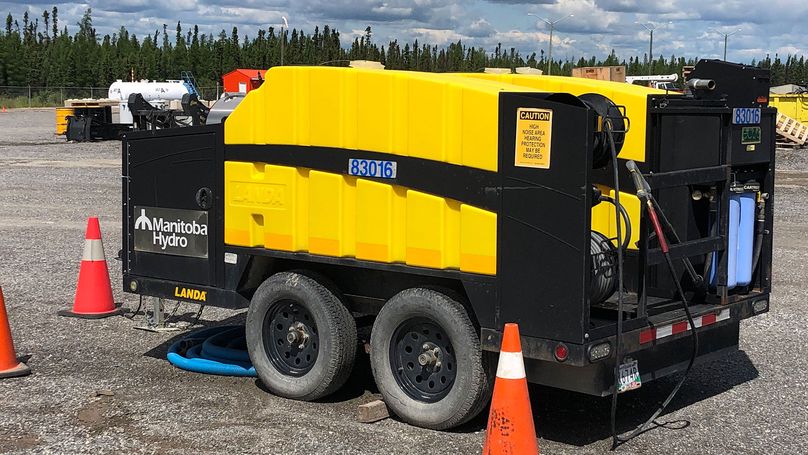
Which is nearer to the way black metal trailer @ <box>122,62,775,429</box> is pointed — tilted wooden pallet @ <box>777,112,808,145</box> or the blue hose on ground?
the blue hose on ground

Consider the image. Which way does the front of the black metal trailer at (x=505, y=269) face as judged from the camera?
facing away from the viewer and to the left of the viewer

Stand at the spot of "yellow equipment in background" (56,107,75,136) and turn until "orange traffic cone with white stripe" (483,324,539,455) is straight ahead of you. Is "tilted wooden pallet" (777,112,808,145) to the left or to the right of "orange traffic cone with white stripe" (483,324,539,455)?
left

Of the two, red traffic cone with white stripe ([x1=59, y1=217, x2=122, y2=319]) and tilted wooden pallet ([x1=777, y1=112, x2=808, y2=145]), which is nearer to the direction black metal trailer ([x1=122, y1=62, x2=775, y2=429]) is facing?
the red traffic cone with white stripe

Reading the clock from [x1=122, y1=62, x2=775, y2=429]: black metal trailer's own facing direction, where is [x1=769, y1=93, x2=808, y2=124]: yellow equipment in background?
The yellow equipment in background is roughly at 2 o'clock from the black metal trailer.

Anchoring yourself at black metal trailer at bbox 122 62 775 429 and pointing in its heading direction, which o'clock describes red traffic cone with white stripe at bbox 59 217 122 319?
The red traffic cone with white stripe is roughly at 12 o'clock from the black metal trailer.

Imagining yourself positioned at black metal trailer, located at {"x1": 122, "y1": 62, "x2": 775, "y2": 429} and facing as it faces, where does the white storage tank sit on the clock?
The white storage tank is roughly at 1 o'clock from the black metal trailer.

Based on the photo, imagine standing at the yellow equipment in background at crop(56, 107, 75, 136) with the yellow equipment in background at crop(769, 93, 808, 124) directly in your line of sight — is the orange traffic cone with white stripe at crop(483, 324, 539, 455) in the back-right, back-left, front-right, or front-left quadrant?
front-right

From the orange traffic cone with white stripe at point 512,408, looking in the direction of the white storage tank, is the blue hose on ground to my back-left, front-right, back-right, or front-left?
front-left

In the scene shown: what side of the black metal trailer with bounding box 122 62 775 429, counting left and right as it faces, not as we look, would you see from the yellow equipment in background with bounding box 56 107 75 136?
front

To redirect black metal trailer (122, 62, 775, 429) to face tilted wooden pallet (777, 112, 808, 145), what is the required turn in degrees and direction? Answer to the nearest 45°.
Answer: approximately 45° to its right
